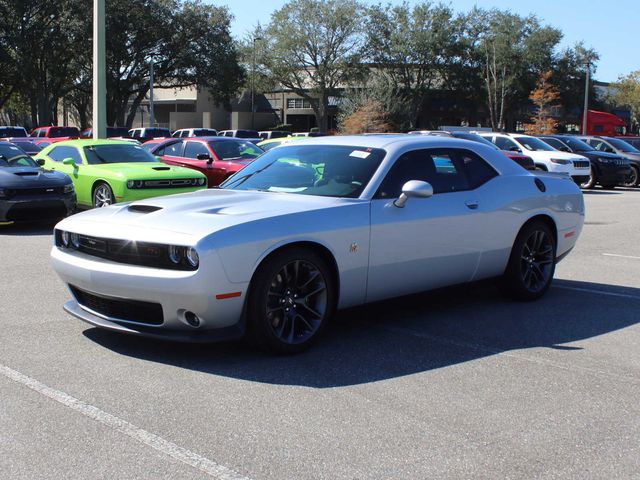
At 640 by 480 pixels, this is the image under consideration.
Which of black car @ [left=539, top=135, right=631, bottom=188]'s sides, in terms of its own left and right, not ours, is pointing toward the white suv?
right

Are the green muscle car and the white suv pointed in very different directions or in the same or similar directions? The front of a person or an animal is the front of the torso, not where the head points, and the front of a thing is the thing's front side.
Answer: same or similar directions

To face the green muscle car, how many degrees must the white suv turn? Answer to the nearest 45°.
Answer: approximately 90° to its right

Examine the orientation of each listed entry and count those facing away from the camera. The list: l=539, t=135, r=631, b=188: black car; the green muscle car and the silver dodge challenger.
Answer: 0

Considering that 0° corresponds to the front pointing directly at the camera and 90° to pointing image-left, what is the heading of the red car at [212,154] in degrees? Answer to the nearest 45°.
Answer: approximately 315°

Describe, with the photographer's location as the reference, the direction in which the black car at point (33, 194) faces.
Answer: facing the viewer and to the right of the viewer

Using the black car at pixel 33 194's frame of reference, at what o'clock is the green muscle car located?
The green muscle car is roughly at 9 o'clock from the black car.

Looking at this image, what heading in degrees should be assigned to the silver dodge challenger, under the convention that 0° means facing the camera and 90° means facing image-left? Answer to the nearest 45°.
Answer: approximately 45°

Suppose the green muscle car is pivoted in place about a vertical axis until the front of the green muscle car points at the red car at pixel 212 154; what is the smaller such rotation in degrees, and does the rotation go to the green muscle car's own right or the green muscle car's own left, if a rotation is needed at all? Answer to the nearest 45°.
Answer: approximately 90° to the green muscle car's own left

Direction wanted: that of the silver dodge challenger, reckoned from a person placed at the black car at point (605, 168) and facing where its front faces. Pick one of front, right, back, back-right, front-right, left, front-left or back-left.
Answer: front-right

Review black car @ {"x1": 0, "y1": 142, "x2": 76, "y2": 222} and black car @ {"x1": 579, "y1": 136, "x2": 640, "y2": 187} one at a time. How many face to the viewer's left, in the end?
0

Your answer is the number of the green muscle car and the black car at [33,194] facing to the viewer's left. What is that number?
0

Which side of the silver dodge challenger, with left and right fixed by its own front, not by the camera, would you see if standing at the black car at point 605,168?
back

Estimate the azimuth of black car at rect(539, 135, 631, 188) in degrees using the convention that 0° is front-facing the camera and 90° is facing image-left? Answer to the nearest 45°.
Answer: approximately 315°

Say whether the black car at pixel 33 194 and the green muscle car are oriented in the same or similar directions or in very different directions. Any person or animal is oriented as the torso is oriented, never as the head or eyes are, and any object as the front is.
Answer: same or similar directions

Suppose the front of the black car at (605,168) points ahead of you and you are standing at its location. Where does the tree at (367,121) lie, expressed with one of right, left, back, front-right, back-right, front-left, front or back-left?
back

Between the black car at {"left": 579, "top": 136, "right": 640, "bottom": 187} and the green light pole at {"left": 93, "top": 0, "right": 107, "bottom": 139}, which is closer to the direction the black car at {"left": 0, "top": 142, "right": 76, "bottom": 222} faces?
the black car
